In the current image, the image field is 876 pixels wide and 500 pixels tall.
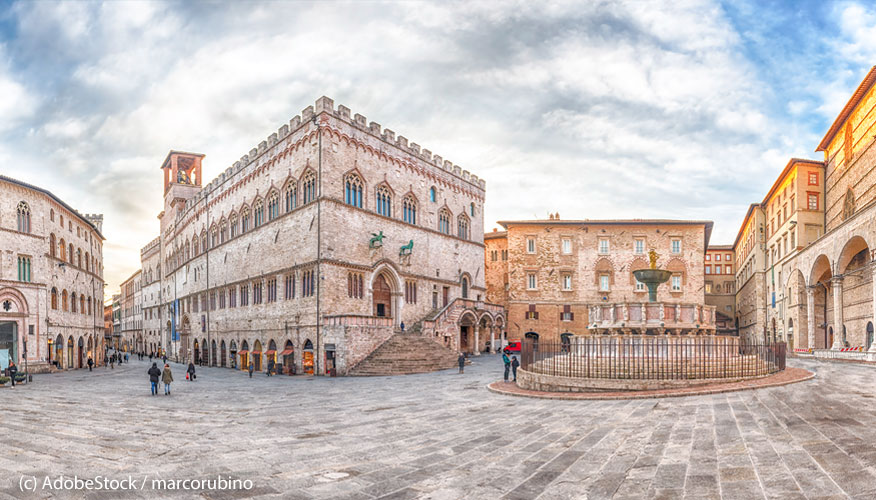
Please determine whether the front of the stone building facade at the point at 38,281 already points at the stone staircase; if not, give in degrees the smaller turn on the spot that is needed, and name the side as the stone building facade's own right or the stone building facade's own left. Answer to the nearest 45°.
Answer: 0° — it already faces it

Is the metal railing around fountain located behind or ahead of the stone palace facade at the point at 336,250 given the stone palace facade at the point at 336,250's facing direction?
ahead

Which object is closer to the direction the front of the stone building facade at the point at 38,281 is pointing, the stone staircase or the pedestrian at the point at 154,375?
the stone staircase

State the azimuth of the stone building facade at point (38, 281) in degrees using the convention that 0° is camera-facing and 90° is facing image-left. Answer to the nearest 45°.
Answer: approximately 315°

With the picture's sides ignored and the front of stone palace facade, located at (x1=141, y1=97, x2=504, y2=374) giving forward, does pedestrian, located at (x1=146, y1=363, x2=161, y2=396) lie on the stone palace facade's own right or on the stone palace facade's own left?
on the stone palace facade's own right
